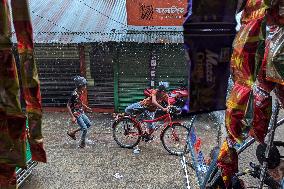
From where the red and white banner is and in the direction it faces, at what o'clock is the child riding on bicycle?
The child riding on bicycle is roughly at 12 o'clock from the red and white banner.

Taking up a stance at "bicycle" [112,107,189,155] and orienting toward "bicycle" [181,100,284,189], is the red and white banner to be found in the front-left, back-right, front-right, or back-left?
back-left

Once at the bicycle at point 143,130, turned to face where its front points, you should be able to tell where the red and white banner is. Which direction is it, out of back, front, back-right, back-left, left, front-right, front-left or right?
left

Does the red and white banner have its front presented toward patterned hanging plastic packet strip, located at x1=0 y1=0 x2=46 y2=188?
yes

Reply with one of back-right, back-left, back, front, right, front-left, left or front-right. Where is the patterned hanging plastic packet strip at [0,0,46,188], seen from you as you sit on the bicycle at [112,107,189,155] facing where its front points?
right

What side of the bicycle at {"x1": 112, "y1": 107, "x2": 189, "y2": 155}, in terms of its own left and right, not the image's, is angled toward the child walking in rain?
back

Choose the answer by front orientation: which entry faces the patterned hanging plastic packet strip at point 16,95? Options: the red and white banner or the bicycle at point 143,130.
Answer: the red and white banner

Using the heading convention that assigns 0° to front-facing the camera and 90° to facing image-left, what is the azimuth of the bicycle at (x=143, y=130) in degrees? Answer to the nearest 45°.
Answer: approximately 270°

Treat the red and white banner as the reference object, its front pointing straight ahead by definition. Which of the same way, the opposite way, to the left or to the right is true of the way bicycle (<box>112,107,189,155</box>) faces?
to the left

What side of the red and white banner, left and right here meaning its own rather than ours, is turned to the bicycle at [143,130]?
front

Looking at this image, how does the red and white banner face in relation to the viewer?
toward the camera
